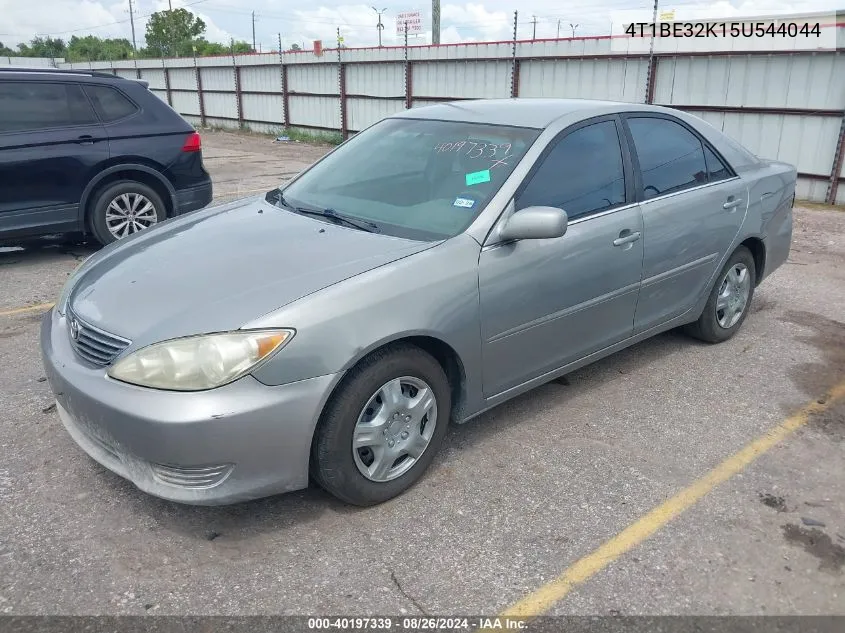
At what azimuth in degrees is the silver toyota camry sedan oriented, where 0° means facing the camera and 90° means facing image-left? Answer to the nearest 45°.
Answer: approximately 45°

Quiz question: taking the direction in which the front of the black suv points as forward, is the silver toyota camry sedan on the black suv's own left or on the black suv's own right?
on the black suv's own left

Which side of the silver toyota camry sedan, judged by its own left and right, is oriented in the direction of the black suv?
right

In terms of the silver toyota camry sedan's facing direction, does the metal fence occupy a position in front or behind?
behind

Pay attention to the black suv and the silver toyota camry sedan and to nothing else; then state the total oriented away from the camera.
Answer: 0

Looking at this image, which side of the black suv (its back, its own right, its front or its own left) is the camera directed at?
left
